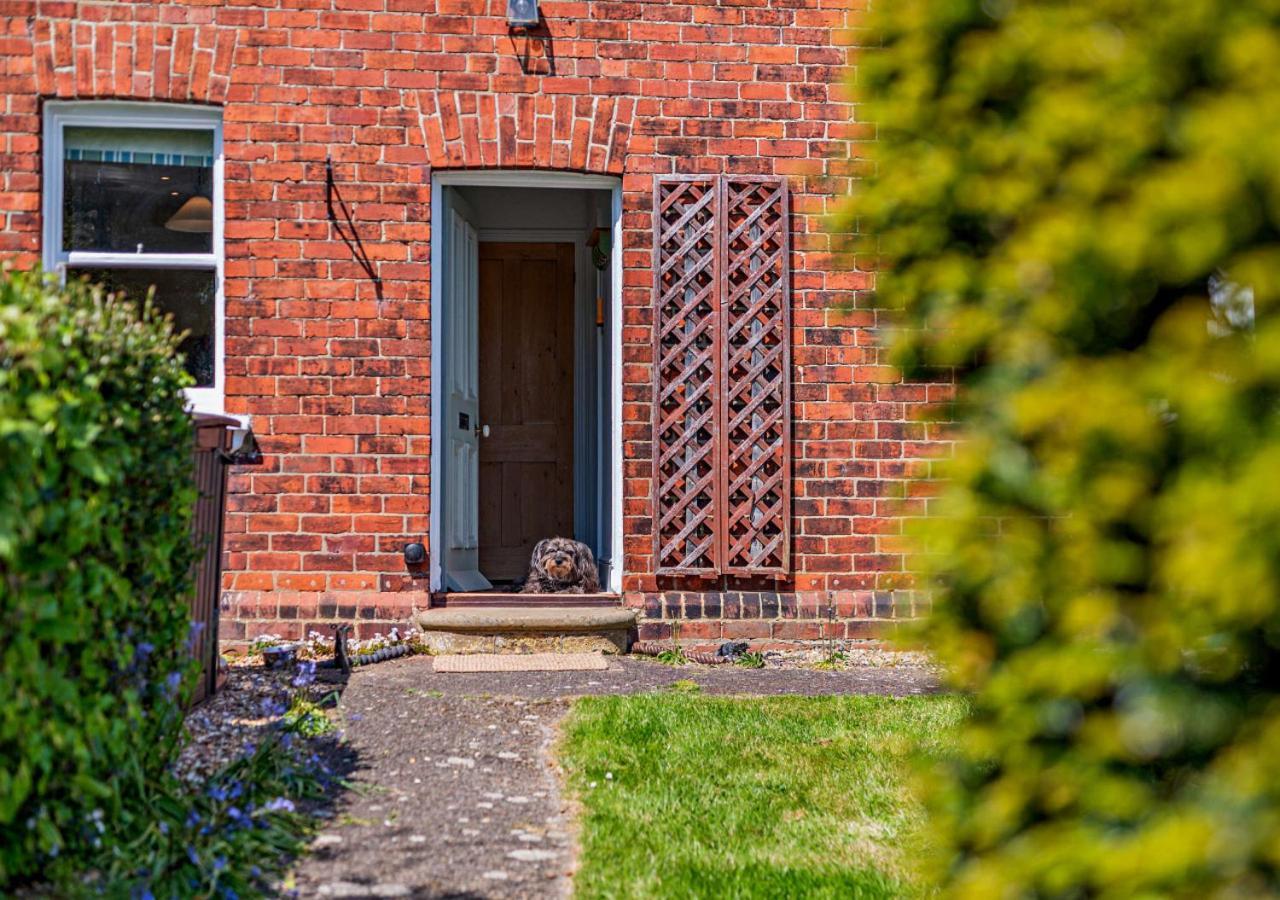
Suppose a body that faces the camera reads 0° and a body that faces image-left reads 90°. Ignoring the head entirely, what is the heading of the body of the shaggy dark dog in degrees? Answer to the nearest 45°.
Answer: approximately 0°

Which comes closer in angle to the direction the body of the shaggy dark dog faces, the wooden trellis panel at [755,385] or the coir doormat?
the coir doormat

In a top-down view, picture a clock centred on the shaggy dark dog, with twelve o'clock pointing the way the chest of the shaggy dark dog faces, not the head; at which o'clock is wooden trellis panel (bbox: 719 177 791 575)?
The wooden trellis panel is roughly at 10 o'clock from the shaggy dark dog.

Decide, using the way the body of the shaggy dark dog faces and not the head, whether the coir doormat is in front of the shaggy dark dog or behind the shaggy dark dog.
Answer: in front

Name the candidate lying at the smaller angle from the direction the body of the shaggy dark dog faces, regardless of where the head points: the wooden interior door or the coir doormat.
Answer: the coir doormat

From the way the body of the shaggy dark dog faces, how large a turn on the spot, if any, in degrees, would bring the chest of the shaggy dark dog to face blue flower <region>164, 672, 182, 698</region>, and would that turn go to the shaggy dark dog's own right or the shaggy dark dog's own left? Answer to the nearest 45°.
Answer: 0° — it already faces it

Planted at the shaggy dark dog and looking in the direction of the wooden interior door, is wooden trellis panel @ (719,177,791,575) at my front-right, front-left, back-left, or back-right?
back-right

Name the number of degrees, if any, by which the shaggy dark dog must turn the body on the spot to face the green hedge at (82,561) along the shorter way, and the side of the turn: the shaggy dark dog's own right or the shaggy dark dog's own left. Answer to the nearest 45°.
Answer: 0° — it already faces it
